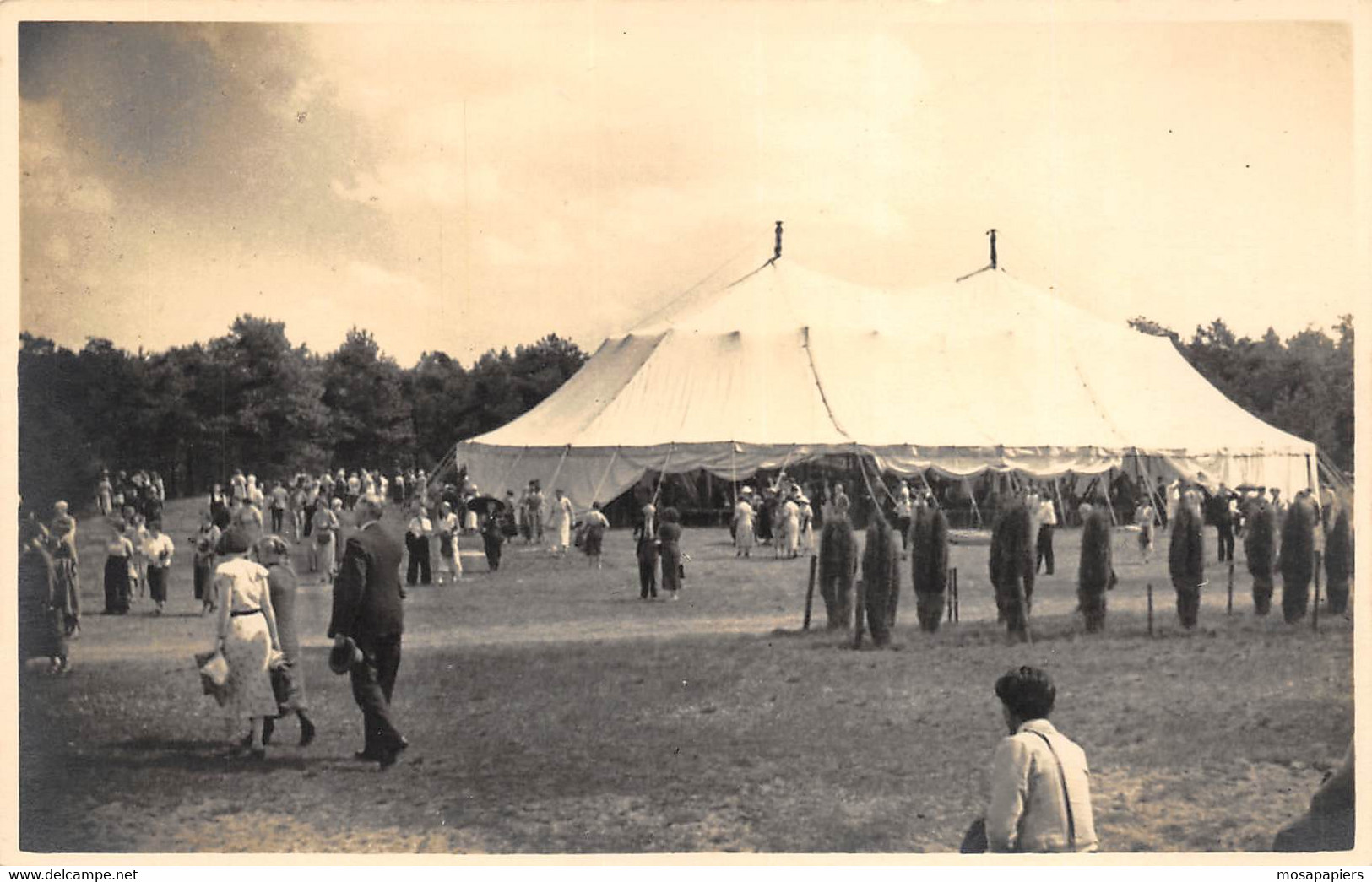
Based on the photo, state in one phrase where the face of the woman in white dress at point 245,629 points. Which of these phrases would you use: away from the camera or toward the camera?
away from the camera

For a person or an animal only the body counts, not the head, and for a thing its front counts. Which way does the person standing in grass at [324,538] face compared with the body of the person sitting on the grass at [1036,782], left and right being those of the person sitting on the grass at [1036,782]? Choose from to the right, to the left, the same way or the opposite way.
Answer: the opposite way

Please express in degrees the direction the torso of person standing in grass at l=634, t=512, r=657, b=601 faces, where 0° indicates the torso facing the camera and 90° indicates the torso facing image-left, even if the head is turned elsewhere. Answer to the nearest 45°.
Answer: approximately 0°

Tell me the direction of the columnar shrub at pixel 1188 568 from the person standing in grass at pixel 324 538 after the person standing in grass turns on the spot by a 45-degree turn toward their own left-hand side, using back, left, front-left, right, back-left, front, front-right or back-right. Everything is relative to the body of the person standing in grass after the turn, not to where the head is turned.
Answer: front-left

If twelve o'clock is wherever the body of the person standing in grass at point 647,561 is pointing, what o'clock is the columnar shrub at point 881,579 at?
The columnar shrub is roughly at 10 o'clock from the person standing in grass.

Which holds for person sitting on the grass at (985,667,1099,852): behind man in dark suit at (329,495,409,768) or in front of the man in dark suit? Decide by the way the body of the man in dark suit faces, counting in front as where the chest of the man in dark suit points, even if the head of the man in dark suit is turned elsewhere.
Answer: behind

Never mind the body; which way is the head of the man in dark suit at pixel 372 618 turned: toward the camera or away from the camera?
away from the camera

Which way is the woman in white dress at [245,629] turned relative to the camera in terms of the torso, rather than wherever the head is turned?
away from the camera

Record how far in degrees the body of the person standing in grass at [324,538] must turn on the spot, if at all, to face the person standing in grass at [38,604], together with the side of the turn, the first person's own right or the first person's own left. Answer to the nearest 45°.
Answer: approximately 45° to the first person's own right

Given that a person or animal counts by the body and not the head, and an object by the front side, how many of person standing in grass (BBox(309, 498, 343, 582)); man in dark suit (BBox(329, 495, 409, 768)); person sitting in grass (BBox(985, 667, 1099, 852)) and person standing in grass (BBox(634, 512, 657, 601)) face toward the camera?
2

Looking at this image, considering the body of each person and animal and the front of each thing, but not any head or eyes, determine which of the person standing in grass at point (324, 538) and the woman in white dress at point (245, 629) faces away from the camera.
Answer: the woman in white dress

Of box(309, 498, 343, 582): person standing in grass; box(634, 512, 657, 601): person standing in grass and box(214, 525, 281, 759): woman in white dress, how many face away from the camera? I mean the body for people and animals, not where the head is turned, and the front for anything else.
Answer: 1
